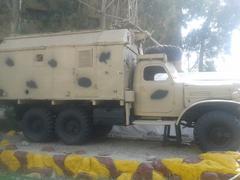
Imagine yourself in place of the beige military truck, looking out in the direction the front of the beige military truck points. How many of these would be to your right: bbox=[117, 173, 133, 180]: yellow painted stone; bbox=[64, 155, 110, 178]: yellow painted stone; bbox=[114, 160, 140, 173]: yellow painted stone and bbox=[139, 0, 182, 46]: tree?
3

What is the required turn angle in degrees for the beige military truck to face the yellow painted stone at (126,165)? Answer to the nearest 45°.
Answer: approximately 90° to its right

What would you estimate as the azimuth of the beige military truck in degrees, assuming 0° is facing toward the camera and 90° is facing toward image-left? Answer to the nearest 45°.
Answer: approximately 270°

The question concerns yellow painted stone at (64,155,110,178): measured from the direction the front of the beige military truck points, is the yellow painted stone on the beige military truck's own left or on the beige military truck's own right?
on the beige military truck's own right

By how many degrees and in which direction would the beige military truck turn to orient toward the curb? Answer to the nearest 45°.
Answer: approximately 90° to its right

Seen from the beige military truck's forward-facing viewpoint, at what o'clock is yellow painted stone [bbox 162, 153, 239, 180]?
The yellow painted stone is roughly at 2 o'clock from the beige military truck.

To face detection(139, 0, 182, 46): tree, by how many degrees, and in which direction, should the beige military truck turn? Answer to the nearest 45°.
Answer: approximately 90° to its left

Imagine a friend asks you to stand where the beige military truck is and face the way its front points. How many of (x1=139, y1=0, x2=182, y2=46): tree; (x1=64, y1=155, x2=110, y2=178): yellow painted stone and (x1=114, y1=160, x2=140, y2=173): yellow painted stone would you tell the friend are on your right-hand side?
2

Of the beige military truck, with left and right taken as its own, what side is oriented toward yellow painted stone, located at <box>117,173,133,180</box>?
right

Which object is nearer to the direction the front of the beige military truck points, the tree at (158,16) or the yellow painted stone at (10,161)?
the tree
